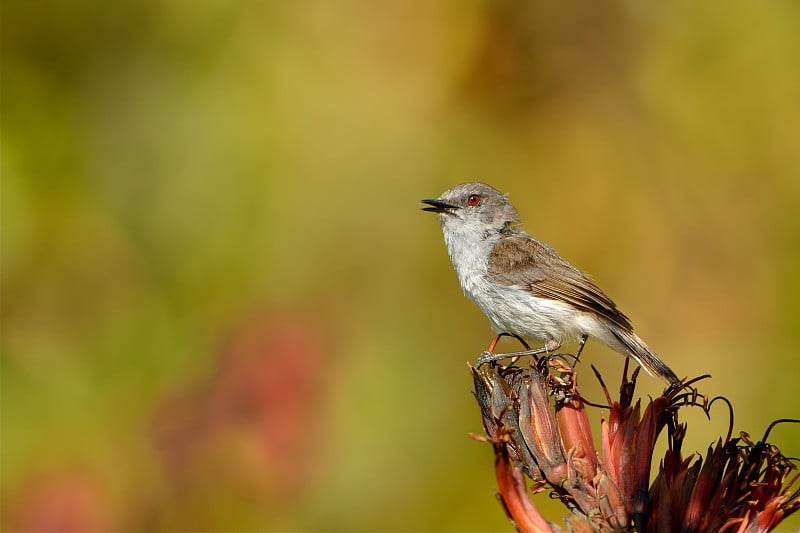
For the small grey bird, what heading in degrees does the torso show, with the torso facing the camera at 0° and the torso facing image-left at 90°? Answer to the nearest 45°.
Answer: approximately 90°
